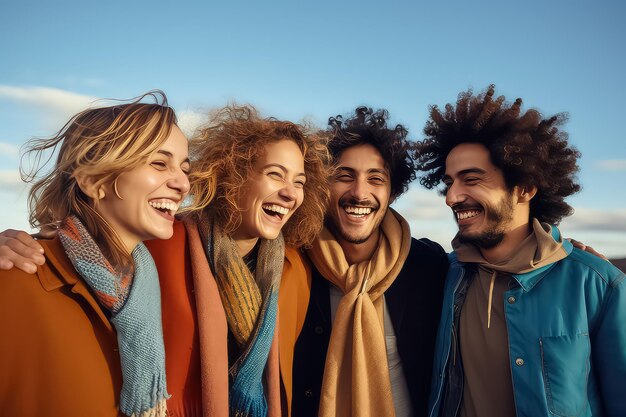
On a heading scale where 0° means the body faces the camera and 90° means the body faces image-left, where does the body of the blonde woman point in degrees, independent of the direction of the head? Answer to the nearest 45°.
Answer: approximately 315°

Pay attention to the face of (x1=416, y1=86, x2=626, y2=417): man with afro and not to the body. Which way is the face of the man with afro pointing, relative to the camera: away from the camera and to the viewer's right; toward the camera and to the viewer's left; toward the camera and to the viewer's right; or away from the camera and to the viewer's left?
toward the camera and to the viewer's left

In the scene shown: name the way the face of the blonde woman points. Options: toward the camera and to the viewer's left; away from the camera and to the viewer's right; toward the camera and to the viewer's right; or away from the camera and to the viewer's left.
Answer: toward the camera and to the viewer's right

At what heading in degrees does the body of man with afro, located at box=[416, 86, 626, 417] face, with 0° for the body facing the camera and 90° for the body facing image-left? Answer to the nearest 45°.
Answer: approximately 45°

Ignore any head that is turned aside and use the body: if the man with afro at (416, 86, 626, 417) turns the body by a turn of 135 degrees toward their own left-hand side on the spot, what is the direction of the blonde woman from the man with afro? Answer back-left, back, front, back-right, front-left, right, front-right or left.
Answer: back-right
